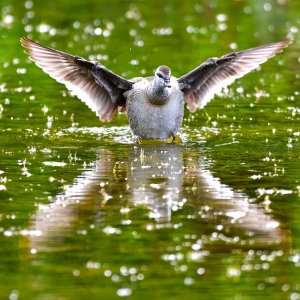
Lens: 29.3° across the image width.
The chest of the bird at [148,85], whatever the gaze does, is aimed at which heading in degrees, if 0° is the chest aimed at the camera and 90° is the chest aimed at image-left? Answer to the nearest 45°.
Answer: approximately 0°
